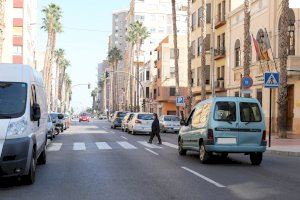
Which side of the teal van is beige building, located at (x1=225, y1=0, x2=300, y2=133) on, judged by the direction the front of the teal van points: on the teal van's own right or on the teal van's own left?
on the teal van's own right

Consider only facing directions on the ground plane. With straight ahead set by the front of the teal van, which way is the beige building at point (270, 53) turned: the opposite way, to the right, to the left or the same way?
to the left

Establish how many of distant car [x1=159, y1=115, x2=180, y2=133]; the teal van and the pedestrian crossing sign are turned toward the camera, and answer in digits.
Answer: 1

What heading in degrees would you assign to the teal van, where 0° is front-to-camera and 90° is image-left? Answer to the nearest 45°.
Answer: approximately 135°

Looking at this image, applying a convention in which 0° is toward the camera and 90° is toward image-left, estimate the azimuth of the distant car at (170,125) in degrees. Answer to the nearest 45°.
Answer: approximately 180°

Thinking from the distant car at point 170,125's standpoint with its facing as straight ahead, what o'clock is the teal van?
The teal van is roughly at 6 o'clock from the distant car.

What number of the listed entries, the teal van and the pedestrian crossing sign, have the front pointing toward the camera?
1

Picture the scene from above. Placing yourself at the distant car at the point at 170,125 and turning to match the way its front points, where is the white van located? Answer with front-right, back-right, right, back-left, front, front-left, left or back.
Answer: back

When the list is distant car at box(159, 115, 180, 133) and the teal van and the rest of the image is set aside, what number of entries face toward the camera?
0

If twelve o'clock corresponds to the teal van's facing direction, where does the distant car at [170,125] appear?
The distant car is roughly at 1 o'clock from the teal van.

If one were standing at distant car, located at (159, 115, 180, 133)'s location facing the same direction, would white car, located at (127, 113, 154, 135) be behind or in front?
behind

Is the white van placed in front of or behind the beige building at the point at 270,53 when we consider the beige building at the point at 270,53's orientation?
in front

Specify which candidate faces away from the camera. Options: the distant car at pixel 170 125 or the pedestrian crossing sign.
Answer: the distant car

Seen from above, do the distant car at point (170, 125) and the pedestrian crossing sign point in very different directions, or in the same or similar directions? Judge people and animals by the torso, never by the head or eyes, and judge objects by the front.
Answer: very different directions
